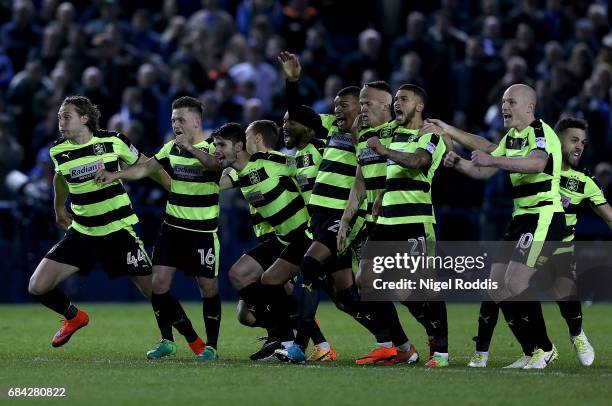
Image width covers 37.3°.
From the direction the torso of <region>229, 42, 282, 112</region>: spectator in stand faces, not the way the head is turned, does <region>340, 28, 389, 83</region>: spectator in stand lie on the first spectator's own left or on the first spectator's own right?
on the first spectator's own left

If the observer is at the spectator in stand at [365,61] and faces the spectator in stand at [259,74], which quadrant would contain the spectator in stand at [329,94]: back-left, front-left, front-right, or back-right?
front-left

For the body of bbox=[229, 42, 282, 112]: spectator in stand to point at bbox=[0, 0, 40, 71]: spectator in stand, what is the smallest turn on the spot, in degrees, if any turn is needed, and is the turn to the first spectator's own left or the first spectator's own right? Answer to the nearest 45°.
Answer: approximately 90° to the first spectator's own right

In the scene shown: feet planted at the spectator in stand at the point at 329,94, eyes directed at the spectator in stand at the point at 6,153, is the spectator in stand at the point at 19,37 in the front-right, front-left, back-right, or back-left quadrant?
front-right

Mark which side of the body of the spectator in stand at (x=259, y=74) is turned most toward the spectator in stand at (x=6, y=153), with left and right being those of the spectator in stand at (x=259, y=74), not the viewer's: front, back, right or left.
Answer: right

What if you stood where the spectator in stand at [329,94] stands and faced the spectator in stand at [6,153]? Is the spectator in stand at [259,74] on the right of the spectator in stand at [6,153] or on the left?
right

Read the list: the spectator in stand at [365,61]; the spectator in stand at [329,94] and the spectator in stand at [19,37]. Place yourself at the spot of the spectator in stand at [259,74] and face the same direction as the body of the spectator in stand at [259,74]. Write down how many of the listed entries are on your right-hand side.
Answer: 1

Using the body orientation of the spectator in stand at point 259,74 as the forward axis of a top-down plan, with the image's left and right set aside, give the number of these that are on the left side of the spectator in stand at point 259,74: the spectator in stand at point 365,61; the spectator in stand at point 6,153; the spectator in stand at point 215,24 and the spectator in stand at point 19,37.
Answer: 1

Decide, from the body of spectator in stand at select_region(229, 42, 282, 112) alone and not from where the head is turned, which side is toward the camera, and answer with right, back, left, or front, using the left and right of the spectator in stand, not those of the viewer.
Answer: front

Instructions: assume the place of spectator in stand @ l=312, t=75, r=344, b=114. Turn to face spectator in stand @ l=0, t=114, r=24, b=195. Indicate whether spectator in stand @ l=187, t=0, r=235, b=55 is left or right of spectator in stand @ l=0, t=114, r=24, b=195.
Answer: right

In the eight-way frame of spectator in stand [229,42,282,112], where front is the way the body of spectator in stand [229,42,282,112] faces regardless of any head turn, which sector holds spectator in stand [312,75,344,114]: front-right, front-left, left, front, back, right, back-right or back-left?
front-left

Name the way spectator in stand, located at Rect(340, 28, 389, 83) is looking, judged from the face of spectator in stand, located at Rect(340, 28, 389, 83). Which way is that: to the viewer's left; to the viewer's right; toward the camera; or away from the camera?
toward the camera

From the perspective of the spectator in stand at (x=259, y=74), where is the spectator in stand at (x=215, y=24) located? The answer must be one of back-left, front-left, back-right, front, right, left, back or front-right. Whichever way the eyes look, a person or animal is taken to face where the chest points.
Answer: back-right
